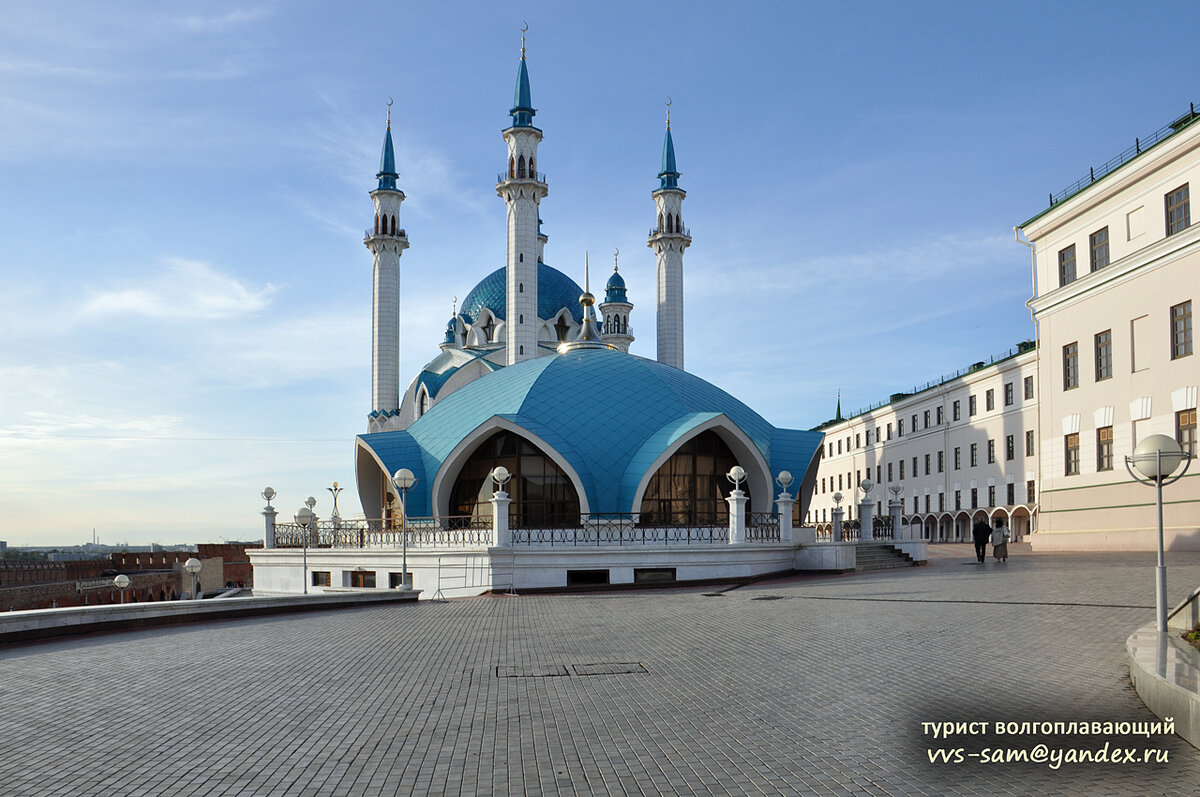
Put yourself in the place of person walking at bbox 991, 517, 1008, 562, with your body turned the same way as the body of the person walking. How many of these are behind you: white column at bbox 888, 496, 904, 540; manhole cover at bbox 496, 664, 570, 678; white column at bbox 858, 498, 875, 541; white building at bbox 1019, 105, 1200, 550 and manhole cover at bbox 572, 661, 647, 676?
2

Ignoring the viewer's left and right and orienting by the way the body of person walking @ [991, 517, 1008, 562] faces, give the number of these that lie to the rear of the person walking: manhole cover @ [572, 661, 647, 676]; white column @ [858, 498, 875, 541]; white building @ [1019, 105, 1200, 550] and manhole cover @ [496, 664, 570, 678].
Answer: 2

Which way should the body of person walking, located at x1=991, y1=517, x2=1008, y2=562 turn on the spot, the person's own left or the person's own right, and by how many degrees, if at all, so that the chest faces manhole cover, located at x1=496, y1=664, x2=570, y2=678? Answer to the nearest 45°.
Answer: approximately 180°

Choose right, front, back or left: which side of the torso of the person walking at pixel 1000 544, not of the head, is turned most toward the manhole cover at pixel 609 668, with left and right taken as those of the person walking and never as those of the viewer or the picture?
back

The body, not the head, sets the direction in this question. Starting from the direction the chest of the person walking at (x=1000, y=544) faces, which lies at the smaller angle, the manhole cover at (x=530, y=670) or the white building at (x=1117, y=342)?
the white building

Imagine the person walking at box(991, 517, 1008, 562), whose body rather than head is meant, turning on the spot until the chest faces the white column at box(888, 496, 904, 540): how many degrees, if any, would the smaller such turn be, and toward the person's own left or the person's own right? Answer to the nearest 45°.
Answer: approximately 45° to the person's own left

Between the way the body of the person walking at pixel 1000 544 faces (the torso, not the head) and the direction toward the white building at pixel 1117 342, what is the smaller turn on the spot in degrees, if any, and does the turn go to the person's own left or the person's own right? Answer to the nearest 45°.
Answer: approximately 45° to the person's own right

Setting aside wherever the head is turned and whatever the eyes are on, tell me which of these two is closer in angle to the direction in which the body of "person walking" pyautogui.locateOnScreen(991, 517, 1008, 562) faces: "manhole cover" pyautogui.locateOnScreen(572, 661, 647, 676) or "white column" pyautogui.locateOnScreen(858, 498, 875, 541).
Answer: the white column

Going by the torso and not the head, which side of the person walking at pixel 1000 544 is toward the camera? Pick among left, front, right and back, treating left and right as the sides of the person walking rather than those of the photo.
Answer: back

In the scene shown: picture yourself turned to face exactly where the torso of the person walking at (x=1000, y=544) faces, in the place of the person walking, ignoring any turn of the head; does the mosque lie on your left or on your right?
on your left

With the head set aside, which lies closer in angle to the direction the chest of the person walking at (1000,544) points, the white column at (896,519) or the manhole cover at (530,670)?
the white column
